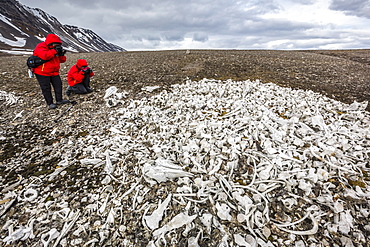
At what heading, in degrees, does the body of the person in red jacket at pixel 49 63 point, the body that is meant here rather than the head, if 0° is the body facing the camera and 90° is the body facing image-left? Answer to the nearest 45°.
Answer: approximately 315°

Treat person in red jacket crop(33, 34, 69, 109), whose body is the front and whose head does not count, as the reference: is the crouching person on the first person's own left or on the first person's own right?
on the first person's own left
